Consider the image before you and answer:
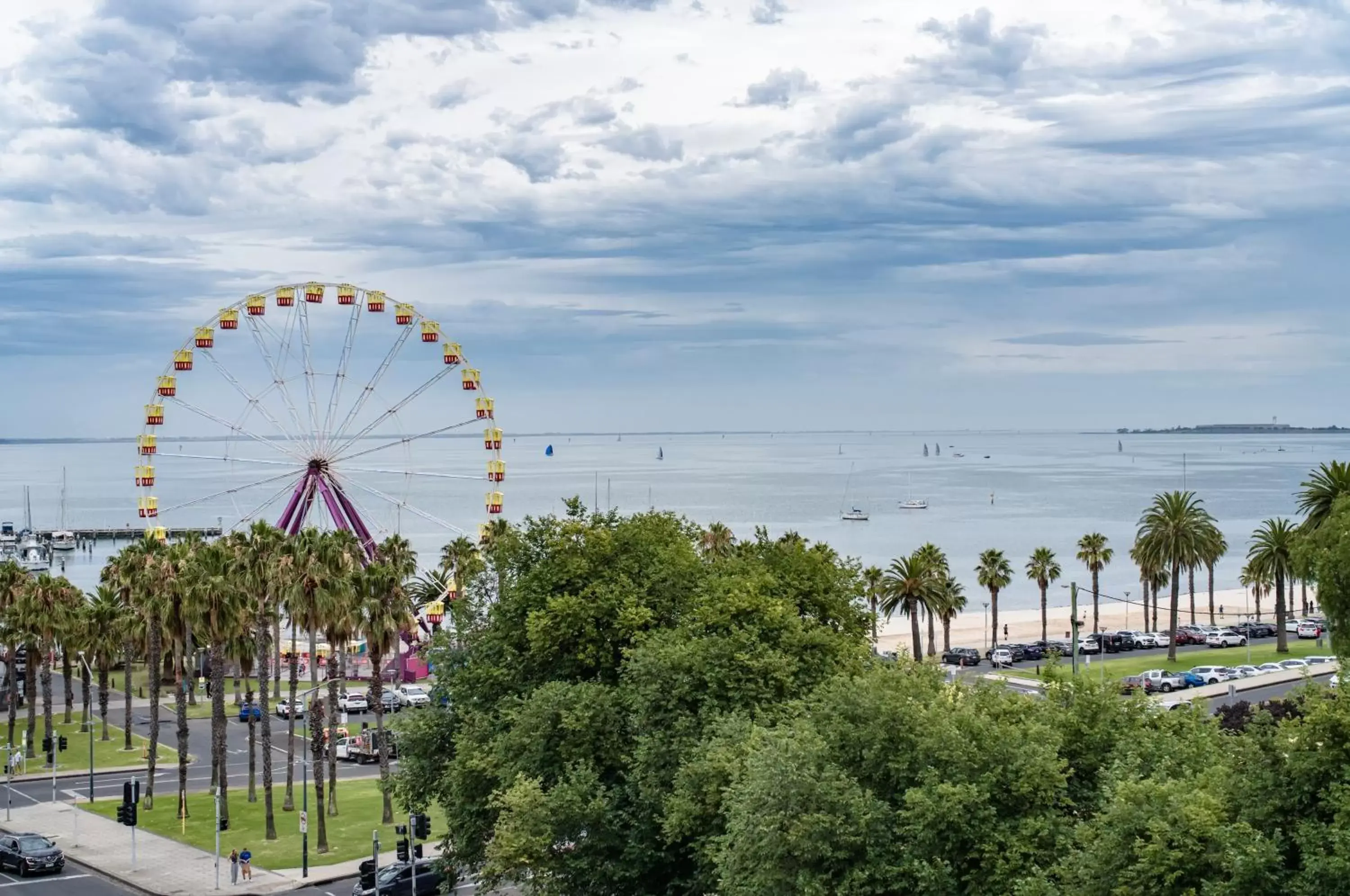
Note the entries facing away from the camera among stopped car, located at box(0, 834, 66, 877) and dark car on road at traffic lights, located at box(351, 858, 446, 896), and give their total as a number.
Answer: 0
